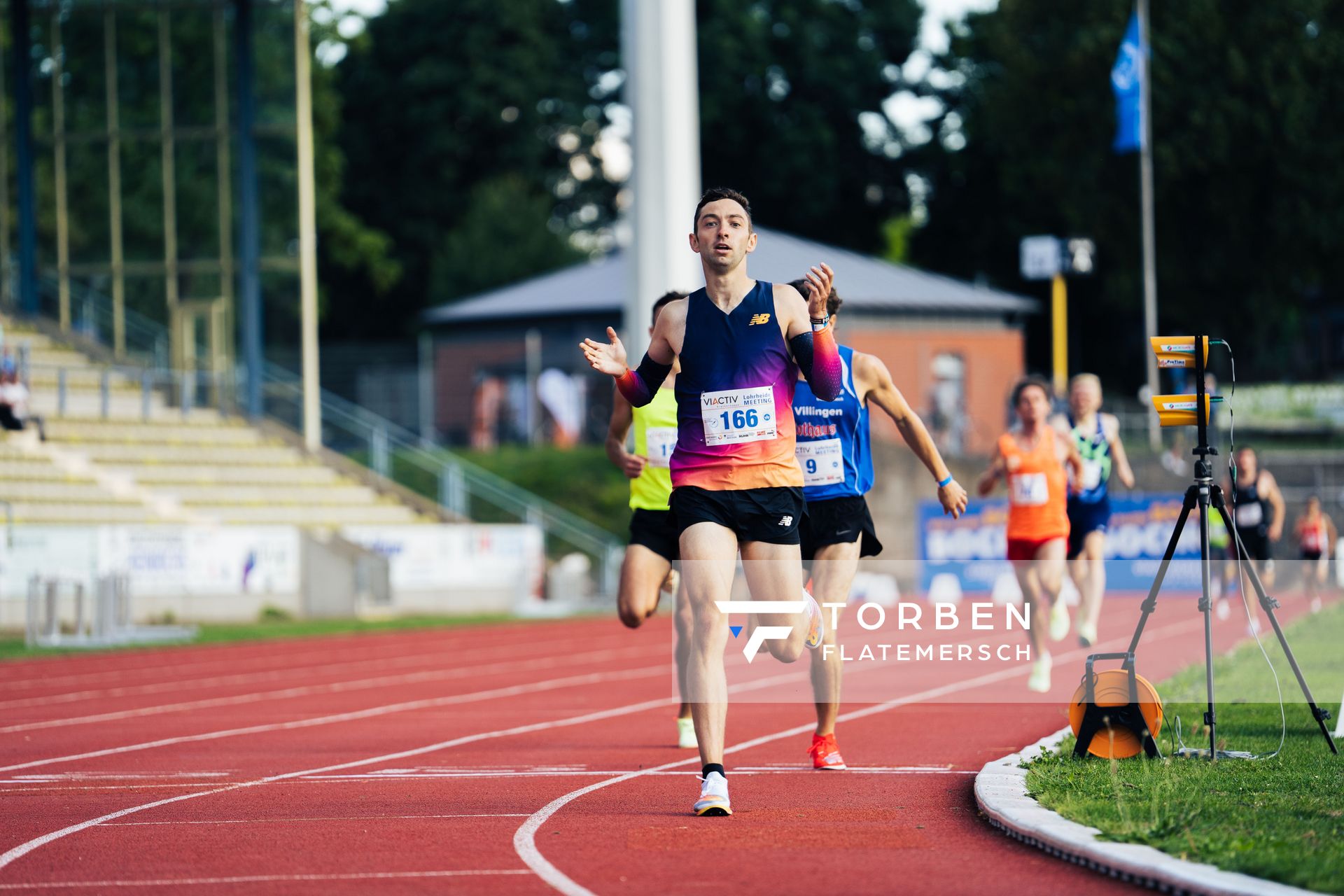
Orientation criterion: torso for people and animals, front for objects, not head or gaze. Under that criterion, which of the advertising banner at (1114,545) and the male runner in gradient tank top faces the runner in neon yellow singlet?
the advertising banner

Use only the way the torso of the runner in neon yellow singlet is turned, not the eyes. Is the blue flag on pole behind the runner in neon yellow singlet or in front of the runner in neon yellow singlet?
behind

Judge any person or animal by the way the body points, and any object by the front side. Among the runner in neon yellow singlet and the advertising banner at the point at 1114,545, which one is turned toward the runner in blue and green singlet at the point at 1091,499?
the advertising banner

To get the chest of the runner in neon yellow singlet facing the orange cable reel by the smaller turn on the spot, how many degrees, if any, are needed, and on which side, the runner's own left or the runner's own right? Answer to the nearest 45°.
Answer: approximately 45° to the runner's own left

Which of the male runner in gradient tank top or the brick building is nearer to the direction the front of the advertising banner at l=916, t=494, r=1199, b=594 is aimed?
the male runner in gradient tank top

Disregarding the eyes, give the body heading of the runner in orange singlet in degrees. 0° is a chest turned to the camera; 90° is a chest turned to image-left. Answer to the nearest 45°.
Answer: approximately 0°

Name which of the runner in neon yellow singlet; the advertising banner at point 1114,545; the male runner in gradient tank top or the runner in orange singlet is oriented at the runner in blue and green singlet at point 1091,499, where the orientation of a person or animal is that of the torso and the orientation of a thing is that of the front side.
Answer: the advertising banner

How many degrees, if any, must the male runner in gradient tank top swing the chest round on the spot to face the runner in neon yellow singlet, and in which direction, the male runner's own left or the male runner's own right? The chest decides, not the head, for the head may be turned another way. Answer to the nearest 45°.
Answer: approximately 180°

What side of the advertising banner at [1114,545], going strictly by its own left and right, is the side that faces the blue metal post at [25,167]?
right
